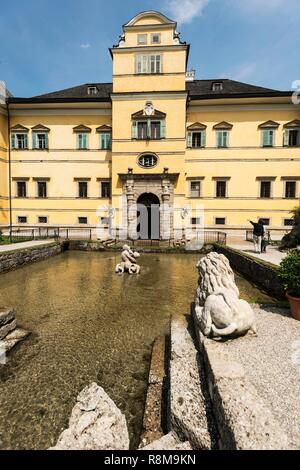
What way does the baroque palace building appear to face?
toward the camera

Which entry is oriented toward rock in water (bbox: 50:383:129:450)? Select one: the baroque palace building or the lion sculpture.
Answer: the baroque palace building

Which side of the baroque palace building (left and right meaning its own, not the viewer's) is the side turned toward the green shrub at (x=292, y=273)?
front

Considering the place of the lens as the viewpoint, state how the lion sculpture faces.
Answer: facing away from the viewer and to the left of the viewer

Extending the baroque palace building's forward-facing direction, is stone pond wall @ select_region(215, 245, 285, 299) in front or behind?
in front

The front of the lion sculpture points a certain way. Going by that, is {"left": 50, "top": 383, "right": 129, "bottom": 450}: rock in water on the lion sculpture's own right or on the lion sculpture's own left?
on the lion sculpture's own left

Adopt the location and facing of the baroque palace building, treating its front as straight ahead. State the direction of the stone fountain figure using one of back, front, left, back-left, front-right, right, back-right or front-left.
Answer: front

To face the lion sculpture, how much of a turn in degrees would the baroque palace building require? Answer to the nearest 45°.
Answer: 0° — it already faces it

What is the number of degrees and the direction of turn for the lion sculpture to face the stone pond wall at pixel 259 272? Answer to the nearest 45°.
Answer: approximately 45° to its right

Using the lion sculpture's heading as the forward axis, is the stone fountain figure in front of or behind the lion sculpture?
in front

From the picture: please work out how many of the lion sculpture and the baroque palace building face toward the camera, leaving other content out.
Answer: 1

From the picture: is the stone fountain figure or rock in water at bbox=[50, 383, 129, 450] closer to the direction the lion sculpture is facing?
the stone fountain figure

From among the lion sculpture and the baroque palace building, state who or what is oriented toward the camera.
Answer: the baroque palace building
